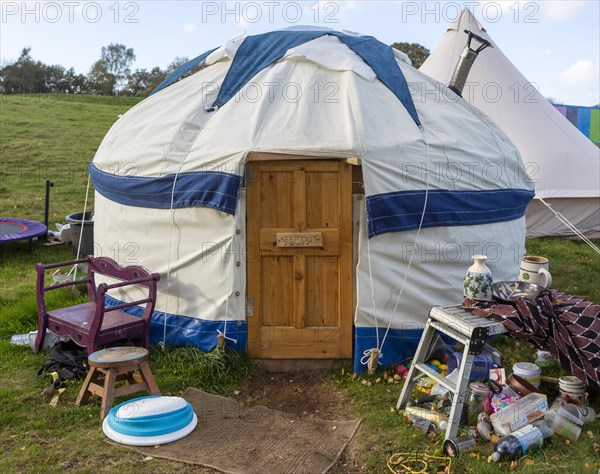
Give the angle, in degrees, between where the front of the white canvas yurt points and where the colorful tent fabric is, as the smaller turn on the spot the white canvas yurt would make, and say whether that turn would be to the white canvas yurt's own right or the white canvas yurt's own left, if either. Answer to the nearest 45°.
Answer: approximately 135° to the white canvas yurt's own left

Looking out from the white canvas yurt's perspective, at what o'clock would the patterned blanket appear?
The patterned blanket is roughly at 10 o'clock from the white canvas yurt.

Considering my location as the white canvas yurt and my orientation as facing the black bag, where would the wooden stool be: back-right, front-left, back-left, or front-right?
front-left

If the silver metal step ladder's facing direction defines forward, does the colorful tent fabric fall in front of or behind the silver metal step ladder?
behind

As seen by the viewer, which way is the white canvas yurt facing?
toward the camera

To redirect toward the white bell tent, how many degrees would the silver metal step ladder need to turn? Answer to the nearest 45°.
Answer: approximately 135° to its right

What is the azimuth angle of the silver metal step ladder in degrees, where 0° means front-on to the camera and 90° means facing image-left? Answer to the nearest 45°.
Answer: approximately 45°

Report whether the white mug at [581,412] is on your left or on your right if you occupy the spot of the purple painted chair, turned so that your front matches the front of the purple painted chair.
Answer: on your left

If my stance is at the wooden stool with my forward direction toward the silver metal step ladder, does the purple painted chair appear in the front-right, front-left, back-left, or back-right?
back-left

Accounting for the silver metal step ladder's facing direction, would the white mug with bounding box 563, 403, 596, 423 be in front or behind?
behind

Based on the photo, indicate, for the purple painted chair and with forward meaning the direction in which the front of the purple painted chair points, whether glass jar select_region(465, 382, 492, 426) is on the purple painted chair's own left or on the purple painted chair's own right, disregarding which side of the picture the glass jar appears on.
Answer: on the purple painted chair's own left

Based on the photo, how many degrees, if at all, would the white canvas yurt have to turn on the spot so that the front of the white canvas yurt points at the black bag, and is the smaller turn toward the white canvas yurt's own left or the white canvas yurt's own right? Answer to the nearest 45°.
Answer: approximately 90° to the white canvas yurt's own right

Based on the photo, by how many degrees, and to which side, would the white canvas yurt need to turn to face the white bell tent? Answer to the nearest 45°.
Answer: approximately 135° to its left

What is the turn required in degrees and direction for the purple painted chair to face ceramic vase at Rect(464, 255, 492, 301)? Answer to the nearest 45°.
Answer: approximately 90° to its left

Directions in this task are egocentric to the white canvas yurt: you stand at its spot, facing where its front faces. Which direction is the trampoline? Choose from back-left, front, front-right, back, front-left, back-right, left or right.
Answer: back-right

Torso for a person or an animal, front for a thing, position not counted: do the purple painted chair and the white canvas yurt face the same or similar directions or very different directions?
same or similar directions
